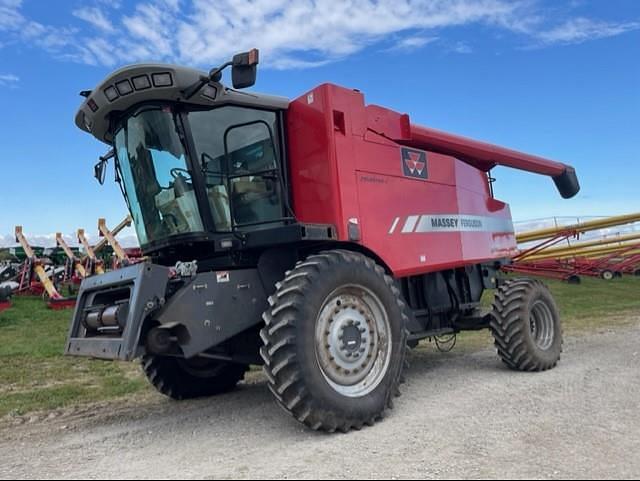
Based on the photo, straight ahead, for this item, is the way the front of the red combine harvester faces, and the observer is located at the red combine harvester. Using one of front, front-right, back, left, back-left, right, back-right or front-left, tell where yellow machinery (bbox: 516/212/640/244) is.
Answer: back

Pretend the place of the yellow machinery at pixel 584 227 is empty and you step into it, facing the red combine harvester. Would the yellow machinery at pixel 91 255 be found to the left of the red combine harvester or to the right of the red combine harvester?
right

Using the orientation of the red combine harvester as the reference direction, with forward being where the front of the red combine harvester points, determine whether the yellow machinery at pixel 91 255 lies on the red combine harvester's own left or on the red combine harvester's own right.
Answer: on the red combine harvester's own right

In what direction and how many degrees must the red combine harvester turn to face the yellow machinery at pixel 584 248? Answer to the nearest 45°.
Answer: approximately 180°

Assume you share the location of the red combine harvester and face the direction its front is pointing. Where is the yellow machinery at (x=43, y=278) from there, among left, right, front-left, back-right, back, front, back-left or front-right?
right

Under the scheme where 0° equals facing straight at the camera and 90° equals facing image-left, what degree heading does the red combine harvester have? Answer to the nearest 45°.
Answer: approximately 45°
